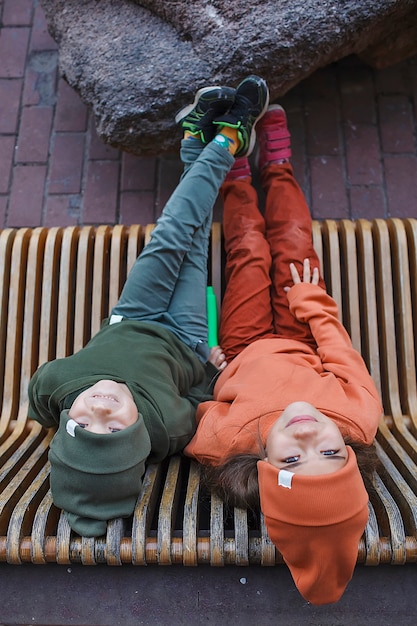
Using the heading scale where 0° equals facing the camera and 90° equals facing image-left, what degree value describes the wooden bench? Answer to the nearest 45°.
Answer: approximately 0°
